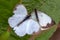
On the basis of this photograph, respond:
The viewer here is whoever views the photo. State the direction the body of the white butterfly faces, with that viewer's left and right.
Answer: facing away from the viewer and to the right of the viewer
